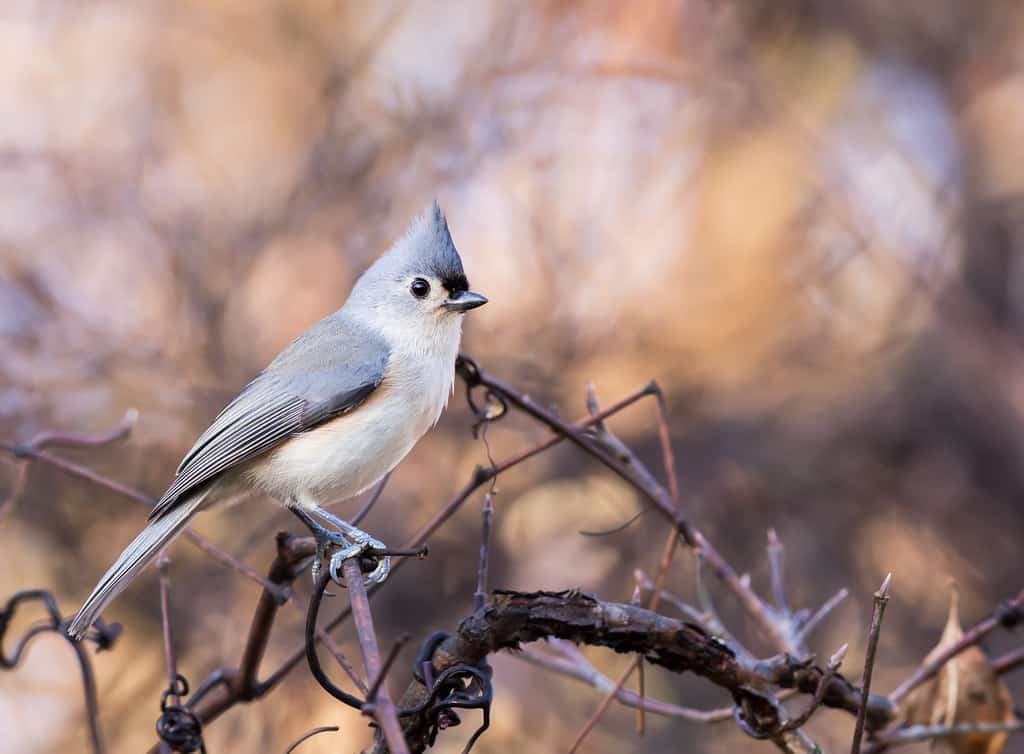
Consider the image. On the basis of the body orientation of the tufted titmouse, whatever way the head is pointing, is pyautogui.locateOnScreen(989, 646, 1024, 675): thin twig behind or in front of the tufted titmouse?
in front

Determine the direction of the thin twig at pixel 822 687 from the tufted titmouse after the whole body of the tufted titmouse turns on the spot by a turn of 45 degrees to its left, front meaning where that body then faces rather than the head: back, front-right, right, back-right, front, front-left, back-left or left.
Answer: right

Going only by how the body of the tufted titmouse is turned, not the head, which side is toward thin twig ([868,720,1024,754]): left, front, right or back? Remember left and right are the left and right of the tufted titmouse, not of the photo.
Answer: front

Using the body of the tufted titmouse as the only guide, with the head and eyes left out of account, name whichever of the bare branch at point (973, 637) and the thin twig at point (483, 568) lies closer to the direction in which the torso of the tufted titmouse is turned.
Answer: the bare branch

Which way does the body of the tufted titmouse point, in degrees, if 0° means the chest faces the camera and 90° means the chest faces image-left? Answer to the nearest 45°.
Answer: approximately 270°

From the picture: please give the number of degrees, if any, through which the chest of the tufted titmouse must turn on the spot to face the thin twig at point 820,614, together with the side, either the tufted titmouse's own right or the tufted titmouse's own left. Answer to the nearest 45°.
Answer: approximately 45° to the tufted titmouse's own right
